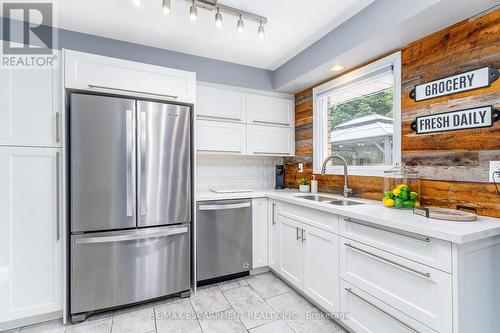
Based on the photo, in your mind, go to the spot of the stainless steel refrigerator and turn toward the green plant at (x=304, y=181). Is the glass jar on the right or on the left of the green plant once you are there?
right

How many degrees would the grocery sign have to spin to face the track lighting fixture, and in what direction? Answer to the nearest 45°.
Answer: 0° — it already faces it

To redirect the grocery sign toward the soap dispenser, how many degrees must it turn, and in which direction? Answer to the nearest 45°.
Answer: approximately 45° to its right

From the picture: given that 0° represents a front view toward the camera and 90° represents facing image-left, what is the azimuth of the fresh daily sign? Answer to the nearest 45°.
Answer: approximately 45°

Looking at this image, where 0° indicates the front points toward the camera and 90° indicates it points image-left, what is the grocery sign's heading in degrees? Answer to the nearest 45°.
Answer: approximately 45°
